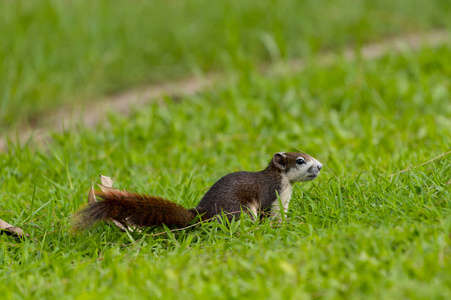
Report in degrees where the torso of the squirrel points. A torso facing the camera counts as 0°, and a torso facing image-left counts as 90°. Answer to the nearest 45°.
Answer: approximately 270°
